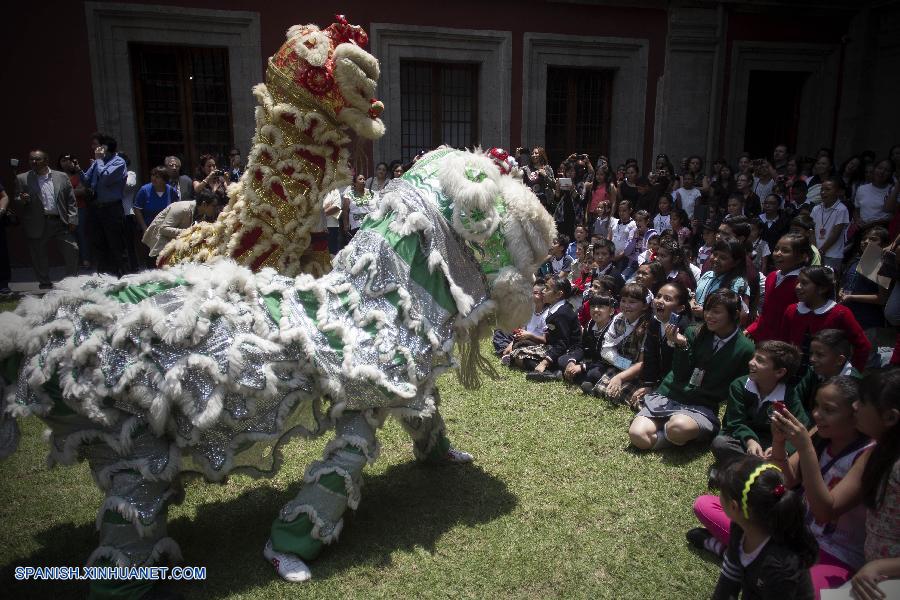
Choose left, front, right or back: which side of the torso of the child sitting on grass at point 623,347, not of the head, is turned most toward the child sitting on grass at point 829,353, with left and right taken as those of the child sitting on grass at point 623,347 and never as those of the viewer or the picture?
left

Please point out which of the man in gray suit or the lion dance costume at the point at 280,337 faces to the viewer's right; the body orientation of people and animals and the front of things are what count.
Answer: the lion dance costume

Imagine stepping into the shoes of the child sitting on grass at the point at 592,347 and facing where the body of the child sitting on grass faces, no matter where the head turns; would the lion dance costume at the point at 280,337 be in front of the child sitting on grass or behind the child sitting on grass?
in front

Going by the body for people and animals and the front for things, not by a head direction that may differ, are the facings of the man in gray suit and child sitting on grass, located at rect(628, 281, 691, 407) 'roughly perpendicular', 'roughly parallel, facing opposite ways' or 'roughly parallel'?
roughly perpendicular

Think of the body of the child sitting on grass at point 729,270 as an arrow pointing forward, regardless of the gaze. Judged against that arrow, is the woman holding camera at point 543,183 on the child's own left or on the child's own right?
on the child's own right

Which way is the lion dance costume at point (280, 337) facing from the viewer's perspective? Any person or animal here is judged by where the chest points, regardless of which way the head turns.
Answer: to the viewer's right

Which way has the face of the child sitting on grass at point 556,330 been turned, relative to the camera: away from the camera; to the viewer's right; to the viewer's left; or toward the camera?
to the viewer's left

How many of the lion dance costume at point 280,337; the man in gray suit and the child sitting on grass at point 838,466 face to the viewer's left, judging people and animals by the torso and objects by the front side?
1

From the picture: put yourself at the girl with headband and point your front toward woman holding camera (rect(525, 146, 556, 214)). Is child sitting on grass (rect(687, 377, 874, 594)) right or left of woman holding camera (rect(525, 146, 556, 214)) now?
right

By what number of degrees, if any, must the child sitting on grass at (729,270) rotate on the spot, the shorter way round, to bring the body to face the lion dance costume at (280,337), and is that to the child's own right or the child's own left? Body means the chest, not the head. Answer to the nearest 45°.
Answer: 0° — they already face it

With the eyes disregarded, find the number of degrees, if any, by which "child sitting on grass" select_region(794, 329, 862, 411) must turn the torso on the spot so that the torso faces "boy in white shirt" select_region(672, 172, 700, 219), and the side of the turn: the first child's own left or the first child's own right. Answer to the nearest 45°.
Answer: approximately 135° to the first child's own right

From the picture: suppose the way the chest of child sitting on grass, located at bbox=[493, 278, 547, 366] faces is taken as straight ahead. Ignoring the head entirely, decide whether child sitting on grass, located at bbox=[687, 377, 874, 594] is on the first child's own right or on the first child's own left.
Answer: on the first child's own left
